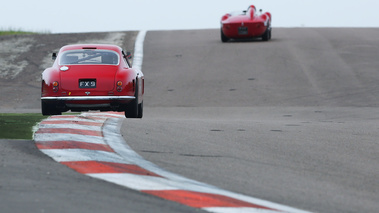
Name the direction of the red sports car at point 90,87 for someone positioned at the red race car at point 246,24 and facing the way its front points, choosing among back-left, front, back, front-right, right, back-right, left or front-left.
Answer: back

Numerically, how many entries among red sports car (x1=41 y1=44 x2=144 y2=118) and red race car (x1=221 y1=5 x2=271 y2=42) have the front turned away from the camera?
2

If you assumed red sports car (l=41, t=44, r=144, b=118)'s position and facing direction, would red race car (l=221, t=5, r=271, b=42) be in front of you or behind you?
in front

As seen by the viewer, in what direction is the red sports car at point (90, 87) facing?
away from the camera

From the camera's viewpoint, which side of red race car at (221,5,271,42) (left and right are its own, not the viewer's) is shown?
back

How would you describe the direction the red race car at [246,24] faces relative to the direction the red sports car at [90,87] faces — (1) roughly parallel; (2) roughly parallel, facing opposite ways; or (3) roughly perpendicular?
roughly parallel
